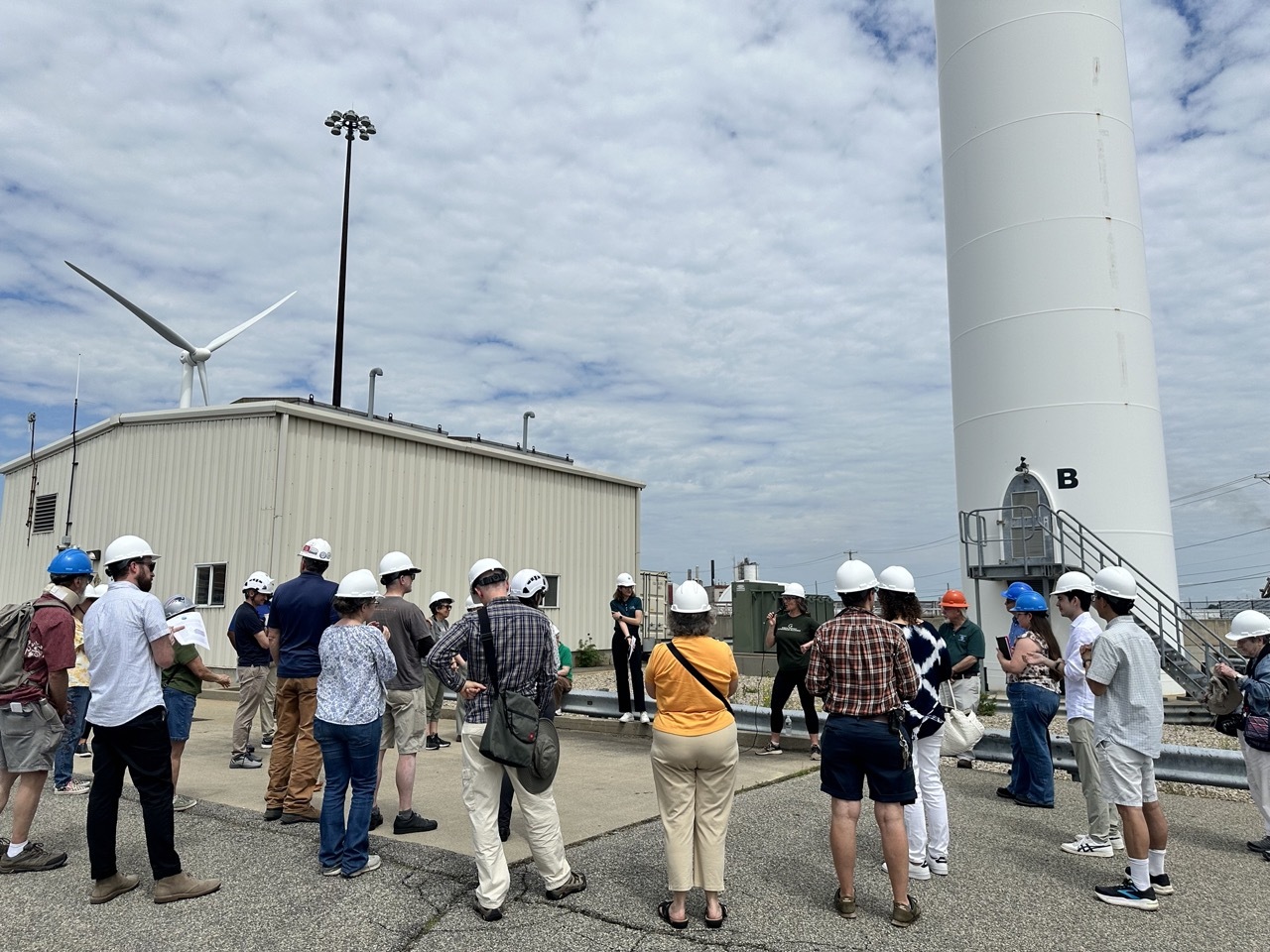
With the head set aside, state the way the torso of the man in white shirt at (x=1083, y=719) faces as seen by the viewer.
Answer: to the viewer's left

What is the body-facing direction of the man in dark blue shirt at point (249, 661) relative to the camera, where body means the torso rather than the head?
to the viewer's right

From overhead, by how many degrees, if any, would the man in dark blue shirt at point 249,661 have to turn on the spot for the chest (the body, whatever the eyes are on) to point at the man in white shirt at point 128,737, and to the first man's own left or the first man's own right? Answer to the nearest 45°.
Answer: approximately 90° to the first man's own right

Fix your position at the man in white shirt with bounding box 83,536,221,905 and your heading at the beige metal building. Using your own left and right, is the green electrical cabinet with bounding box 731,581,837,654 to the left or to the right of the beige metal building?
right

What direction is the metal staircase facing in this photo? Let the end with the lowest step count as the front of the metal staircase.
to the viewer's right

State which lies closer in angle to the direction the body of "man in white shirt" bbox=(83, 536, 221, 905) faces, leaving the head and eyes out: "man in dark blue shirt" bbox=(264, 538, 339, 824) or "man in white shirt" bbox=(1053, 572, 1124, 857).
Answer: the man in dark blue shirt

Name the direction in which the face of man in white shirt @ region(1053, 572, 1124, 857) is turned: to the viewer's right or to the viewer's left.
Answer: to the viewer's left

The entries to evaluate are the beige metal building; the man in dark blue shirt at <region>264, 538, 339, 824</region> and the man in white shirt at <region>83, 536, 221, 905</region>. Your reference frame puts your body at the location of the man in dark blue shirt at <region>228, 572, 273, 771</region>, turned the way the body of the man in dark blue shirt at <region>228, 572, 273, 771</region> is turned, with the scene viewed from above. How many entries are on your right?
2

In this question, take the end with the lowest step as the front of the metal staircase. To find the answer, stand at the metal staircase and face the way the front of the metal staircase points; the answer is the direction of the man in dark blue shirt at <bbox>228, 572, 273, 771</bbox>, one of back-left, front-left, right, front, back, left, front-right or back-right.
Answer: back-right

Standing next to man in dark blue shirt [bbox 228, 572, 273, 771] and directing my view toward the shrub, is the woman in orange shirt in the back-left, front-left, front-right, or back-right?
back-right

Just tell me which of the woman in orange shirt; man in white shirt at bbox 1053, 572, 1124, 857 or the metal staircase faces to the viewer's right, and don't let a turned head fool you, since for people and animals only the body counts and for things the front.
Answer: the metal staircase

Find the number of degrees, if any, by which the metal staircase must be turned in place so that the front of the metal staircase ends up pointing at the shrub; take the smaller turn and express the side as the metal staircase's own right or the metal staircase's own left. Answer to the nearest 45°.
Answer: approximately 180°

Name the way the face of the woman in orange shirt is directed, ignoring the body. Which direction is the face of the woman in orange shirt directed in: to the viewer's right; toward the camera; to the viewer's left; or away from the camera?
away from the camera

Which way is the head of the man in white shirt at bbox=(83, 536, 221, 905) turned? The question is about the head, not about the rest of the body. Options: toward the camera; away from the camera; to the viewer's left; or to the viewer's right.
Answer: to the viewer's right

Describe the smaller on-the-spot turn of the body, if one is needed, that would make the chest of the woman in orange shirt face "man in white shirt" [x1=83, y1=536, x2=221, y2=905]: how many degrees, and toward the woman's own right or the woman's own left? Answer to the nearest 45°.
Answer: approximately 90° to the woman's own left

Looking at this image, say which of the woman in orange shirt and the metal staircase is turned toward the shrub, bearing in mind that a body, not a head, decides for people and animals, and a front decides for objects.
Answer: the woman in orange shirt

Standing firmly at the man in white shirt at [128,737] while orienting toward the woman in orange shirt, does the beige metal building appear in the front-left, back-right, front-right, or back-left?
back-left

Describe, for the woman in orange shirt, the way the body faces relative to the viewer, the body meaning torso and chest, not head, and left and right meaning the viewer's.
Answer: facing away from the viewer
